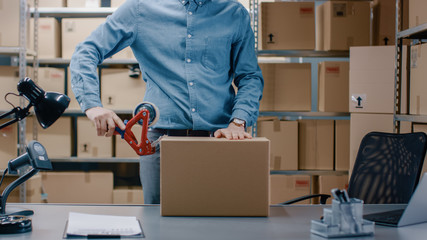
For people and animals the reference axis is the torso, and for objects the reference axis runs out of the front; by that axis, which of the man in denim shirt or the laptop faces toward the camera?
the man in denim shirt

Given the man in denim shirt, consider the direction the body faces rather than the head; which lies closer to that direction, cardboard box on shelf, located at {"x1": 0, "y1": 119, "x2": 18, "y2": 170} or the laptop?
the laptop

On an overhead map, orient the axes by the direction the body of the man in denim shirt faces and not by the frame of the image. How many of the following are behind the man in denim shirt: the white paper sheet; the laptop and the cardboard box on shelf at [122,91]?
1

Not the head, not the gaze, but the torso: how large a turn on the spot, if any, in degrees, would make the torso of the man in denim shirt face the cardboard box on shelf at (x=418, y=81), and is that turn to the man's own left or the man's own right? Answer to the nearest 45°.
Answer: approximately 135° to the man's own left

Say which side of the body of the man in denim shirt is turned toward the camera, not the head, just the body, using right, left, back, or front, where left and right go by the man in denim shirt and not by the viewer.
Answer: front

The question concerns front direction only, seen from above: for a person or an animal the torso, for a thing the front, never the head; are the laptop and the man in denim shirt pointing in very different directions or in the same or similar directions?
very different directions

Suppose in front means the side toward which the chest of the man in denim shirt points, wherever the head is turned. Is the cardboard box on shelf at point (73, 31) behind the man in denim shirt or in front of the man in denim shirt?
behind

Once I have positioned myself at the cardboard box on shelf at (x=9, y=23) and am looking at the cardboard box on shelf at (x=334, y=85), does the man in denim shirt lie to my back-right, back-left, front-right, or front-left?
front-right
